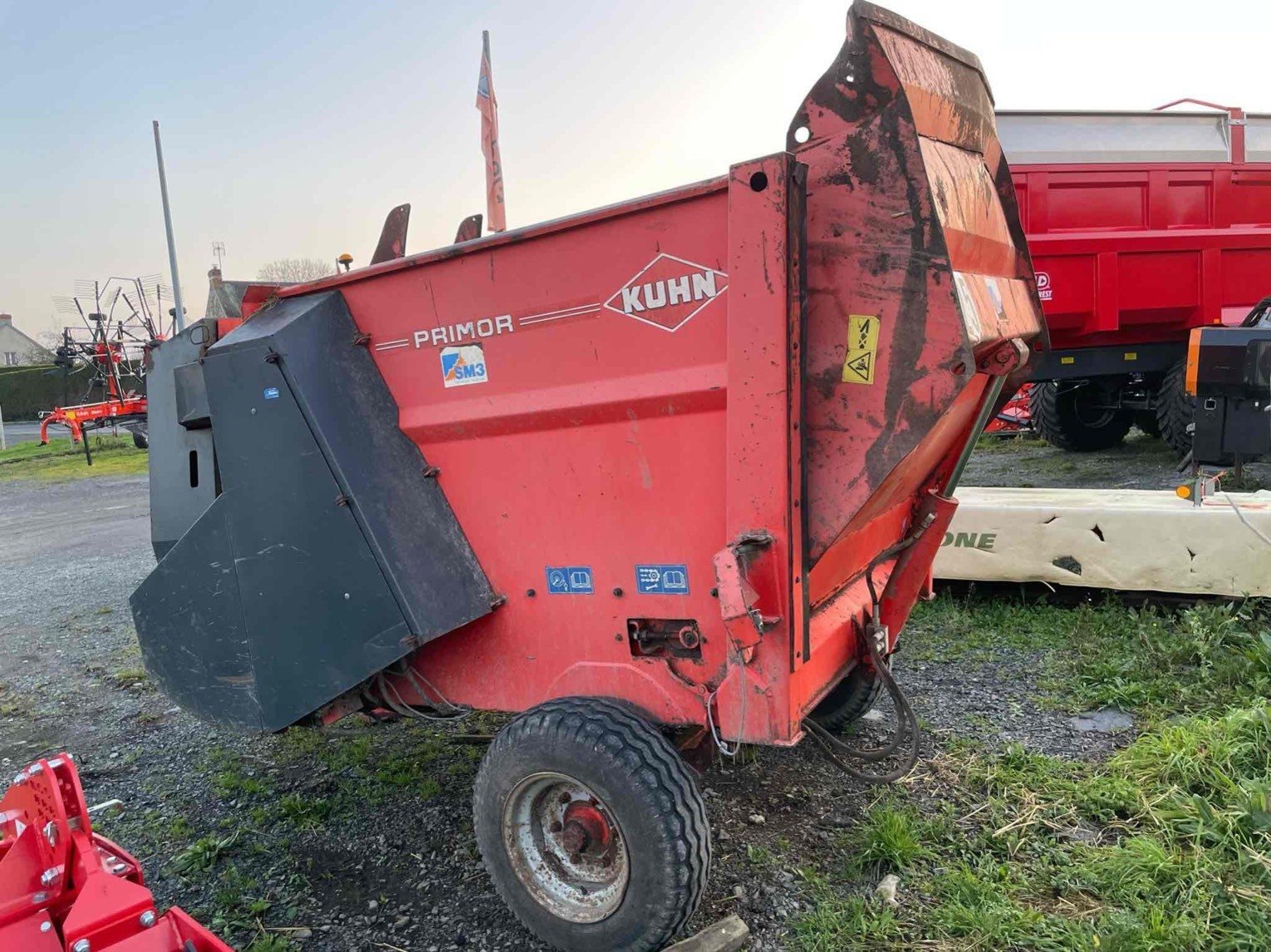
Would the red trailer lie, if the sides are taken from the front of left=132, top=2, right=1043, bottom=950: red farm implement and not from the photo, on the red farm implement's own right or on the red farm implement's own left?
on the red farm implement's own right

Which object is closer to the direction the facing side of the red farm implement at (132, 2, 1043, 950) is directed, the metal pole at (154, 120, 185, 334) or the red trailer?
the metal pole

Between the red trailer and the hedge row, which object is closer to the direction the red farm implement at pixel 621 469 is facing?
the hedge row

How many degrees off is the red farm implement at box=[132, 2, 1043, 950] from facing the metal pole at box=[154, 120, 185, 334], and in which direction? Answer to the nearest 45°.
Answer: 0° — it already faces it

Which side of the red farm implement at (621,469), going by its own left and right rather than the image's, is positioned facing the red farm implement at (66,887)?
left

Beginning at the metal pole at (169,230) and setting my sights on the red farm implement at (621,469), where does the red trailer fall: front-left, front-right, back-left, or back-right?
front-left

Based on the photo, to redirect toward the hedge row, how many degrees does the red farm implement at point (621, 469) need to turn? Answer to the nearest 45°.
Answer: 0° — it already faces it

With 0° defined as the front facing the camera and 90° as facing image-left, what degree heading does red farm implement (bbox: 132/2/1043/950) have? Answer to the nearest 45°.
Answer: approximately 135°

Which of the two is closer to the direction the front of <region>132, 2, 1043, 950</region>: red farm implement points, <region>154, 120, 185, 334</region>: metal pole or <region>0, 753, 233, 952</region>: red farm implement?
the metal pole

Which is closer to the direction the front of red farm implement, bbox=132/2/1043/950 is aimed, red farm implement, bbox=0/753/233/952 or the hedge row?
the hedge row

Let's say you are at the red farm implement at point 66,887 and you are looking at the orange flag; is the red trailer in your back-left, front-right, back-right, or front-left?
front-right
